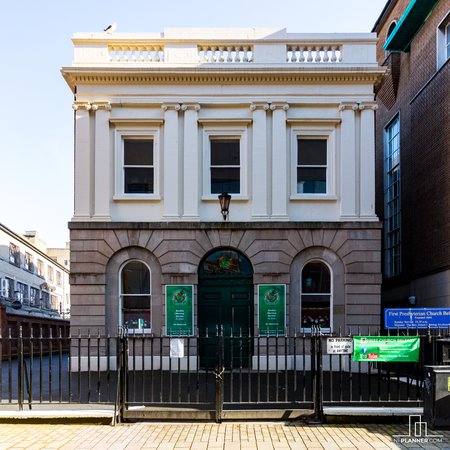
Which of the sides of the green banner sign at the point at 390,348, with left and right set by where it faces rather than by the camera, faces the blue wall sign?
back

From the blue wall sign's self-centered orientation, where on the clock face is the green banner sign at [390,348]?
The green banner sign is roughly at 12 o'clock from the blue wall sign.

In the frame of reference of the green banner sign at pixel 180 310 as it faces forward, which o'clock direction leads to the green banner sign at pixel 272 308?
the green banner sign at pixel 272 308 is roughly at 9 o'clock from the green banner sign at pixel 180 310.

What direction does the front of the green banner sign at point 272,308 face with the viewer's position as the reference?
facing the viewer

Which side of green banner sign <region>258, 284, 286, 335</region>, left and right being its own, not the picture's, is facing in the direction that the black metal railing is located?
front

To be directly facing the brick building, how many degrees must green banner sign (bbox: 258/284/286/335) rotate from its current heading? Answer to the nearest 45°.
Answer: approximately 135° to its left

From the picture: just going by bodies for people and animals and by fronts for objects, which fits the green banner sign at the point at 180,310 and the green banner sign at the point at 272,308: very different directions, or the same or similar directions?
same or similar directions

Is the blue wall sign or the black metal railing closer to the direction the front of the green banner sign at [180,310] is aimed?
the black metal railing

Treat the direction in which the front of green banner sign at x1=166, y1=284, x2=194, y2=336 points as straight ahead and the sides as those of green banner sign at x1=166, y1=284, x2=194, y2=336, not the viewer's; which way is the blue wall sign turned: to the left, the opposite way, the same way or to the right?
the same way

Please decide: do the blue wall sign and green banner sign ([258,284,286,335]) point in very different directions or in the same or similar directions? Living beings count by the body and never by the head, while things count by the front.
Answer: same or similar directions

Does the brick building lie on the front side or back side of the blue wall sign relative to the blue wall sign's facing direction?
on the back side

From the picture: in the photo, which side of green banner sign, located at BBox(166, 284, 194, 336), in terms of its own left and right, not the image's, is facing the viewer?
front
